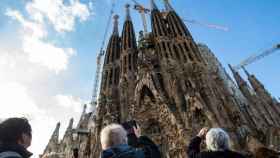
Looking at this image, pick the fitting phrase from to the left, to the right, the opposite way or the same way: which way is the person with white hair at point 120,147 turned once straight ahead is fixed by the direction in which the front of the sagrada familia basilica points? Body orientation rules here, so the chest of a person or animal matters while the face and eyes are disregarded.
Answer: the opposite way

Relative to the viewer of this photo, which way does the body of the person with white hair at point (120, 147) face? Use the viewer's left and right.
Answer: facing away from the viewer and to the right of the viewer

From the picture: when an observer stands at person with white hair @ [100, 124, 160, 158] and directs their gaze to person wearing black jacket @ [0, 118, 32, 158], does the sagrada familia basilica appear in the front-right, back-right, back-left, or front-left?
back-right

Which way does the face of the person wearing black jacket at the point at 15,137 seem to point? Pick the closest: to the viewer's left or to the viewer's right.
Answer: to the viewer's right

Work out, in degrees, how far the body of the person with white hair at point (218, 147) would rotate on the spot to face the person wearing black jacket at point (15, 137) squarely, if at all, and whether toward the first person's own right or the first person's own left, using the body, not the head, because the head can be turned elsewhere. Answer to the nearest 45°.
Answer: approximately 135° to the first person's own left

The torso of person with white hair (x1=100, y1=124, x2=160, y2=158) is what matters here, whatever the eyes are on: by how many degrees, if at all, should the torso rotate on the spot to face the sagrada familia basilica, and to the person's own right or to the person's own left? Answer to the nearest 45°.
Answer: approximately 45° to the person's own left

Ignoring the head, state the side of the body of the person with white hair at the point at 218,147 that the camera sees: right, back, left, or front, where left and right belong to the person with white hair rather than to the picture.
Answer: back

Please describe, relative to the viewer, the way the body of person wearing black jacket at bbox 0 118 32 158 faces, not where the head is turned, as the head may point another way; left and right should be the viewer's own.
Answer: facing away from the viewer and to the right of the viewer

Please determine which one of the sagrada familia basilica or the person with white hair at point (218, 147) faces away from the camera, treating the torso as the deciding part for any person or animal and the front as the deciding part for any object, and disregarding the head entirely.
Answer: the person with white hair

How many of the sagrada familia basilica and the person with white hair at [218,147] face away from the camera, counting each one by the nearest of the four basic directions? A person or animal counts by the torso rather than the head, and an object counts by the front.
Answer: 1

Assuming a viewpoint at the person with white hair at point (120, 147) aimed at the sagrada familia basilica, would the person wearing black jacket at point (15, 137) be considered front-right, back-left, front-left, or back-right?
back-left

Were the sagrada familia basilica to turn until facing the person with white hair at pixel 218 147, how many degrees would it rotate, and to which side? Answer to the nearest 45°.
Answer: approximately 45° to its left

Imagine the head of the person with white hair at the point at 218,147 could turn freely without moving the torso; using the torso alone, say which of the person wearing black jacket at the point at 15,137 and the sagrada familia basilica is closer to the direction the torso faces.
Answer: the sagrada familia basilica
